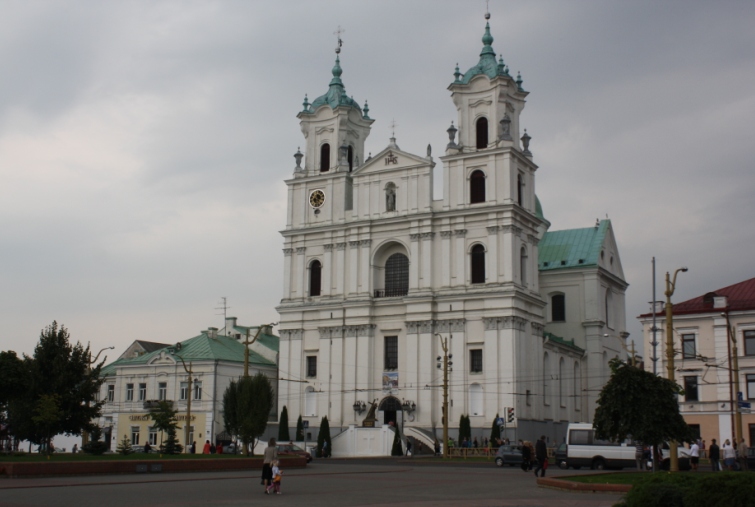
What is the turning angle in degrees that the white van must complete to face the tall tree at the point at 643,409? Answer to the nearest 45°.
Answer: approximately 90° to its right
